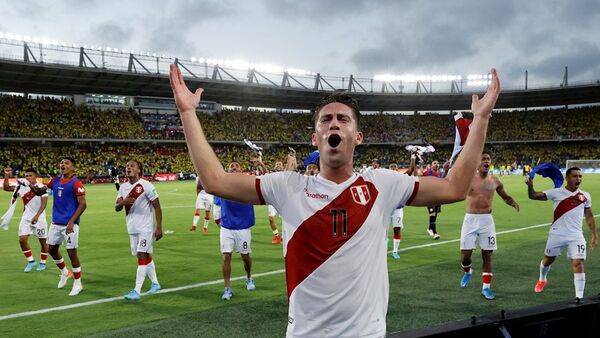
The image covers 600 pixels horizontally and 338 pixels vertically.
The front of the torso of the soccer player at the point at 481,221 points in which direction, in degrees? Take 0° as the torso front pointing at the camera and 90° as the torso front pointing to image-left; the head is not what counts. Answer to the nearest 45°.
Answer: approximately 0°

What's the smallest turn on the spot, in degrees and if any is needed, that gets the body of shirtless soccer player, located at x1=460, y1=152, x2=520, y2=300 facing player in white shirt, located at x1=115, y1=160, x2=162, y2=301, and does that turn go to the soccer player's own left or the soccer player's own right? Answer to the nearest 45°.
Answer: approximately 90° to the soccer player's own right

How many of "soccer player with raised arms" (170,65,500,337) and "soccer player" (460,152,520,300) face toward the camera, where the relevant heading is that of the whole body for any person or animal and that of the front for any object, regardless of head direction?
2

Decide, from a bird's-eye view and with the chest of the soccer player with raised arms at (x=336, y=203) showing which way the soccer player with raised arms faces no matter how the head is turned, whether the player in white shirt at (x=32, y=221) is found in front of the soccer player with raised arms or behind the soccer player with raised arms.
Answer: behind

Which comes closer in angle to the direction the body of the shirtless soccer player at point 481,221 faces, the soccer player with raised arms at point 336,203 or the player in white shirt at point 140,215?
the soccer player with raised arms

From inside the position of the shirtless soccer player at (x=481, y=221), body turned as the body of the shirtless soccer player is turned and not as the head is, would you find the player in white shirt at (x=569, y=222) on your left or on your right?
on your left

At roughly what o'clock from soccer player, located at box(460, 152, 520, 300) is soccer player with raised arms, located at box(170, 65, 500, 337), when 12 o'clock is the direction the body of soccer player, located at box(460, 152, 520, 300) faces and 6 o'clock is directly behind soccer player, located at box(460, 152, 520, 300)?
soccer player with raised arms, located at box(170, 65, 500, 337) is roughly at 12 o'clock from soccer player, located at box(460, 152, 520, 300).

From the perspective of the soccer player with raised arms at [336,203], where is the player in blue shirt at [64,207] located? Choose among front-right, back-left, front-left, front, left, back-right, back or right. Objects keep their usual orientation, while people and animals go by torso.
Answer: back-right

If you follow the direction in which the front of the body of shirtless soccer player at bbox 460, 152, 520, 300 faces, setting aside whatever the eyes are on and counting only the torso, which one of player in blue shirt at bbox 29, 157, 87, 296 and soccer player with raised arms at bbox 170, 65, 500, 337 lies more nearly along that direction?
the soccer player with raised arms

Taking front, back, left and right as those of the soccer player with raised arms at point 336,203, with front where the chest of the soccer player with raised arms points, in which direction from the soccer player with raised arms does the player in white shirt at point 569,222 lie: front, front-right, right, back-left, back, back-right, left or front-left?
back-left

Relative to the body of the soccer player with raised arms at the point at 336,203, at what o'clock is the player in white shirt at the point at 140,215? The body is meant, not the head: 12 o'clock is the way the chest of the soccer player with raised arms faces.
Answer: The player in white shirt is roughly at 5 o'clock from the soccer player with raised arms.

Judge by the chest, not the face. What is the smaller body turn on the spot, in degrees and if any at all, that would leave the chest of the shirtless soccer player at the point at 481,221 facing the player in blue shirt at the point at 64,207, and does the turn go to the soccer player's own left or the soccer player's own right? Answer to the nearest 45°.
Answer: approximately 90° to the soccer player's own right

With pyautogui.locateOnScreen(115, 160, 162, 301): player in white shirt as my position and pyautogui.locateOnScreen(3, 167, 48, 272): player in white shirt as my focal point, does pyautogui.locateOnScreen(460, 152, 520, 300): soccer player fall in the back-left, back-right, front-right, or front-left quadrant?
back-right

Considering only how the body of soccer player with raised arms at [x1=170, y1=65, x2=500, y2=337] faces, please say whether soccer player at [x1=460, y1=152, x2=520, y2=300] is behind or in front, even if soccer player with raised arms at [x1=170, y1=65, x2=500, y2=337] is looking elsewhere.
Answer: behind
